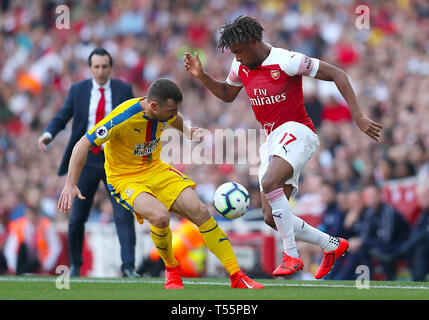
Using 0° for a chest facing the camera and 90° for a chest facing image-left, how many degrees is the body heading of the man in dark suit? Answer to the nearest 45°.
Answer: approximately 0°

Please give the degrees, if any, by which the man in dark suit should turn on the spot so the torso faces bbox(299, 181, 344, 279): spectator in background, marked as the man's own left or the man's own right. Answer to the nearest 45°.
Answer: approximately 135° to the man's own left

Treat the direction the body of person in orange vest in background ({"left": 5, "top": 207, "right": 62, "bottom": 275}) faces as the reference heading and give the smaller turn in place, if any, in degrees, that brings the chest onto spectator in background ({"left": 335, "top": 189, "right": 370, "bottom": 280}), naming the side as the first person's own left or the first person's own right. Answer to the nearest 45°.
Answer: approximately 45° to the first person's own left

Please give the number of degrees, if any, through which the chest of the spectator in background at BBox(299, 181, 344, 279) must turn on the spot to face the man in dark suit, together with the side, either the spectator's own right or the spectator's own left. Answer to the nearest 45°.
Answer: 0° — they already face them

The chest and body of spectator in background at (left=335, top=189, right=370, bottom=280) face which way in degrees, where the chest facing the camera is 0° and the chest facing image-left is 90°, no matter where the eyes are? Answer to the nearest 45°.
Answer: approximately 45°

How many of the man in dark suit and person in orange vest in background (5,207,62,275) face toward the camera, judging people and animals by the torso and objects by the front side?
2

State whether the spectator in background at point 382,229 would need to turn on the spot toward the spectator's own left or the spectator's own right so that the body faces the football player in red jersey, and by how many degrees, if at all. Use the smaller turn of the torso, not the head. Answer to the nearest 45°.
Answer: approximately 45° to the spectator's own left

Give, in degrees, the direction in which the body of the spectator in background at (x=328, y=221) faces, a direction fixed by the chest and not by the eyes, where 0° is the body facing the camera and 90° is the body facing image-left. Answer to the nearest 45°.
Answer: approximately 45°

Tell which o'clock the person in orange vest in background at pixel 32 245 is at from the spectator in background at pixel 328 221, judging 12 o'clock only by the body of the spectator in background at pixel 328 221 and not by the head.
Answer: the person in orange vest in background at pixel 32 245 is roughly at 2 o'clock from the spectator in background at pixel 328 221.

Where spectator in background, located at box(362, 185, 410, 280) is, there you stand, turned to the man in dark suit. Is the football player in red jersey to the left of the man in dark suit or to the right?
left
